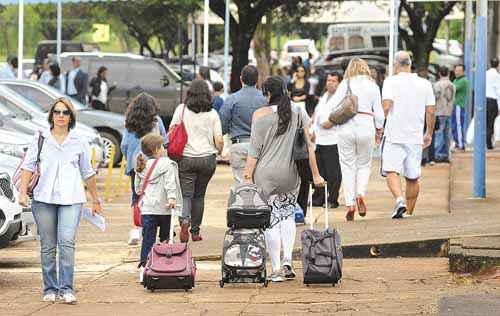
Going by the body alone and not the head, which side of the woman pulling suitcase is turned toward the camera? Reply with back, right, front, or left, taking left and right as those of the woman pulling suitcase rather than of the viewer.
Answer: back

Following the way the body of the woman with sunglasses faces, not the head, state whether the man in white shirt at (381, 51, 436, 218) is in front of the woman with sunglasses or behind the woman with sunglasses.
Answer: behind

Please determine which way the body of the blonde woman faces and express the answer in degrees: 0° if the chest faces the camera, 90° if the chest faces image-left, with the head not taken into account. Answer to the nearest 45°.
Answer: approximately 180°

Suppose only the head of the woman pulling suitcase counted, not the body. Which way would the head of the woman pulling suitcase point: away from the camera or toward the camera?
away from the camera

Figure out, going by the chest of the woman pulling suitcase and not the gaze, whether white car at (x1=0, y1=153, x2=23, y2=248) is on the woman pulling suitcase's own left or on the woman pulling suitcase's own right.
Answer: on the woman pulling suitcase's own left

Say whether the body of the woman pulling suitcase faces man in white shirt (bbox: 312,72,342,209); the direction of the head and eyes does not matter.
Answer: yes
